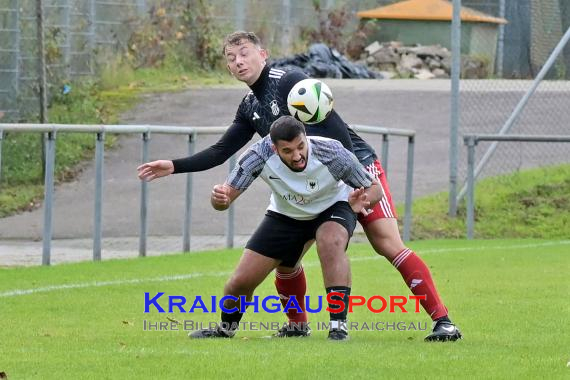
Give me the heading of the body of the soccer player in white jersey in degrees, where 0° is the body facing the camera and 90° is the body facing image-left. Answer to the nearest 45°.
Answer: approximately 0°

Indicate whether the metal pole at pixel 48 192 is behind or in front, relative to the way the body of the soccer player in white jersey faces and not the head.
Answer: behind

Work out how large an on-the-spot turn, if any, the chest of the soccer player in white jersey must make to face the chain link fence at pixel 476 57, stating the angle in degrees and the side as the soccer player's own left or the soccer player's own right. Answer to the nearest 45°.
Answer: approximately 180°

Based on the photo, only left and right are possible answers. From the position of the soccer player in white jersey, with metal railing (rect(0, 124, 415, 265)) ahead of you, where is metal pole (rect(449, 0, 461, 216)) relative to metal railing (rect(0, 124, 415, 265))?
right

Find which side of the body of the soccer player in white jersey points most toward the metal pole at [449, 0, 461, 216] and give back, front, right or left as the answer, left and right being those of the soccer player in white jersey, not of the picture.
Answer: back

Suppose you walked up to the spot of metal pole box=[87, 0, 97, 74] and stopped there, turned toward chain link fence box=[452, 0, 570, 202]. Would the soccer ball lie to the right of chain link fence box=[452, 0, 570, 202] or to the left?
right

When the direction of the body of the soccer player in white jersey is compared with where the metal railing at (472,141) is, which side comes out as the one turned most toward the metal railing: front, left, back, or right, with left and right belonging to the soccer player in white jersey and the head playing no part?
back

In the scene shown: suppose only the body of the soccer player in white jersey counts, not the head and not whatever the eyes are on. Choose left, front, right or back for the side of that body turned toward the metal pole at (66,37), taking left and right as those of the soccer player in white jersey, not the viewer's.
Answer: back

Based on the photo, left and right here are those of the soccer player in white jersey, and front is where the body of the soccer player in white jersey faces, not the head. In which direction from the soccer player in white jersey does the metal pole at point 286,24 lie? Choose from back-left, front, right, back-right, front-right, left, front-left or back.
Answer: back
